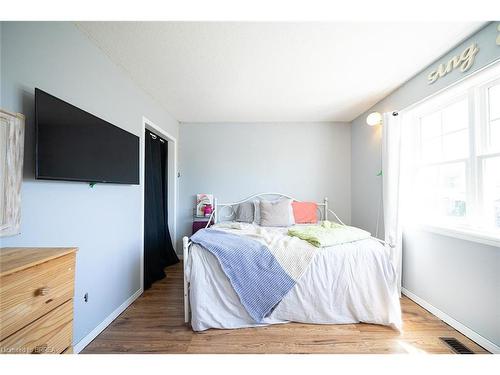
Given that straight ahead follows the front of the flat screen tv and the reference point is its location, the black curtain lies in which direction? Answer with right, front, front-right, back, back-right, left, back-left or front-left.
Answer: left

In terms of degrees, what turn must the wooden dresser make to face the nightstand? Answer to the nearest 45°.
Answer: approximately 90° to its left

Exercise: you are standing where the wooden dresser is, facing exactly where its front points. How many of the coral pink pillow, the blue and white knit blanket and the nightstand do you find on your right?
0

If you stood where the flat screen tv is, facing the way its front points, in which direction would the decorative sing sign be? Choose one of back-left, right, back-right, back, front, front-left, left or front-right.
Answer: front

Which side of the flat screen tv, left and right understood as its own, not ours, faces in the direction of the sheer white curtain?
front

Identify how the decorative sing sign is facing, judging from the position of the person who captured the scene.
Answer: facing the viewer and to the left of the viewer

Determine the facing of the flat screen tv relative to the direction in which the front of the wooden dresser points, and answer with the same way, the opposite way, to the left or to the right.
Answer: the same way

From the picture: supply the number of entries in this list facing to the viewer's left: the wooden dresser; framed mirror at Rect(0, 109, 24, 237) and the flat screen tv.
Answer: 0

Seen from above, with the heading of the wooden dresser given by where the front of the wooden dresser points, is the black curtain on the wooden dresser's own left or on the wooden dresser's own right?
on the wooden dresser's own left

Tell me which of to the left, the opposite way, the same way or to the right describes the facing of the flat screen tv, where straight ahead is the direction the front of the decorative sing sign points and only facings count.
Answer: the opposite way

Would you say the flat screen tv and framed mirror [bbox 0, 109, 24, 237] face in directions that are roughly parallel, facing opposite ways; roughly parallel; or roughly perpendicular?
roughly parallel

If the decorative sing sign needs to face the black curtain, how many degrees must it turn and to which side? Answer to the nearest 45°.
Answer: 0° — it already faces it

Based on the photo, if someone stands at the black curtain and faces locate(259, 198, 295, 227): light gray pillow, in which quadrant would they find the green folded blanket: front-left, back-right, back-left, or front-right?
front-right
